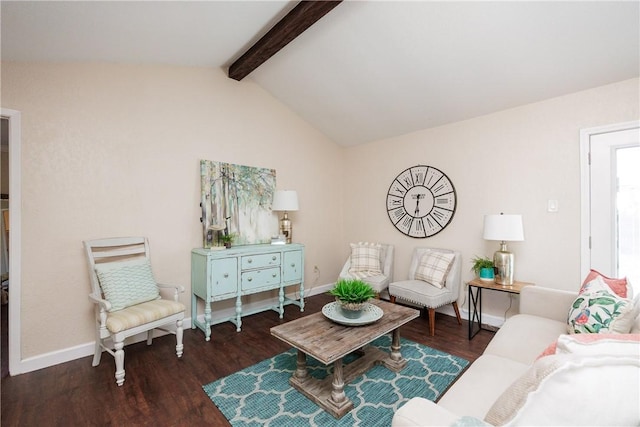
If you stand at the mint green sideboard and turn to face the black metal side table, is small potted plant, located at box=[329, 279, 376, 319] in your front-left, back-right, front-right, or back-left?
front-right

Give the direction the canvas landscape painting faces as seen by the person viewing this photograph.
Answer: facing the viewer and to the right of the viewer

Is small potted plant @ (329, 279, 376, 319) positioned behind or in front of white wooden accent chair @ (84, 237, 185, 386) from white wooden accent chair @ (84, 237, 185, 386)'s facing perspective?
in front

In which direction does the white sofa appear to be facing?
to the viewer's left

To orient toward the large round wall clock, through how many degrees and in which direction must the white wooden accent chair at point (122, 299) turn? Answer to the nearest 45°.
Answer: approximately 45° to its left

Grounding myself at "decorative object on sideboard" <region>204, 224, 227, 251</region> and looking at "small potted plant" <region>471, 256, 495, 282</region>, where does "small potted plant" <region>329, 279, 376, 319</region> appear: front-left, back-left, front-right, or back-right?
front-right

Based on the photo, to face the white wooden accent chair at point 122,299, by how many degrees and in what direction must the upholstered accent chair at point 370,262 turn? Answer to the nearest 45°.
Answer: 0° — it already faces it

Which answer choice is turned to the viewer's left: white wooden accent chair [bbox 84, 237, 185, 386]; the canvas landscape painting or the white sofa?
the white sofa

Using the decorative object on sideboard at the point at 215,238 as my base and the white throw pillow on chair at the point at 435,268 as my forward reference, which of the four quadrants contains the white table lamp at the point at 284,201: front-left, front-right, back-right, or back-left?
front-left

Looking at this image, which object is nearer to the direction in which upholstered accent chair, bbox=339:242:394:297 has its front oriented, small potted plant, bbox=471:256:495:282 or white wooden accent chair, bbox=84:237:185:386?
the white wooden accent chair

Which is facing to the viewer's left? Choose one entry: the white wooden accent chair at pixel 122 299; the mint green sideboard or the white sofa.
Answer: the white sofa

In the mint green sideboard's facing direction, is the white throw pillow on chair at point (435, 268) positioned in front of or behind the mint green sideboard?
in front

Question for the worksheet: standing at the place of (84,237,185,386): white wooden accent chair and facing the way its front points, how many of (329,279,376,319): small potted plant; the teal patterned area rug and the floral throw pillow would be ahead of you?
3

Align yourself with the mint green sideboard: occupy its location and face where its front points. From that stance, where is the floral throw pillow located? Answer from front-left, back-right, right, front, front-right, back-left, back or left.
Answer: front

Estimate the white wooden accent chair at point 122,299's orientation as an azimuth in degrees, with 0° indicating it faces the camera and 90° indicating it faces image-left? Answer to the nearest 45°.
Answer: approximately 315°
